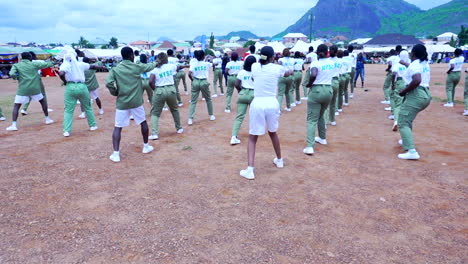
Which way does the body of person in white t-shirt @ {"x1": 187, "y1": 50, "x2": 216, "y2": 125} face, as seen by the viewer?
away from the camera

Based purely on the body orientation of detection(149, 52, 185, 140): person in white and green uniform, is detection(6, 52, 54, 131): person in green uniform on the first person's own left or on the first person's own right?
on the first person's own left

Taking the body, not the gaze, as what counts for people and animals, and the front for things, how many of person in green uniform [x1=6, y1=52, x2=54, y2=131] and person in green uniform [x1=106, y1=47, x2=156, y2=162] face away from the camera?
2

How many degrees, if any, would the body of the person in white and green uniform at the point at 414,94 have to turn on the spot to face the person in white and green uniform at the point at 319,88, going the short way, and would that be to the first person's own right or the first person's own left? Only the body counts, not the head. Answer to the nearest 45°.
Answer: approximately 45° to the first person's own left

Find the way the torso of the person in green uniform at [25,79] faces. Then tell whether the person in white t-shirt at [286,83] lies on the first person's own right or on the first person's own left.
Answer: on the first person's own right

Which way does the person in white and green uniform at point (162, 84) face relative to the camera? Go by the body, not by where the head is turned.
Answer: away from the camera

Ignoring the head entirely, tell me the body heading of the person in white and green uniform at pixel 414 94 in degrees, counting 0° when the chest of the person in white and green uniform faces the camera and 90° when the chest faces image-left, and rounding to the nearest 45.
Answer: approximately 135°

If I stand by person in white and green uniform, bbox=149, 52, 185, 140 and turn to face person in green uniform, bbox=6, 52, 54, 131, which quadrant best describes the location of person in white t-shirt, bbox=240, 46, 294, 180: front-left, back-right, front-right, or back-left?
back-left

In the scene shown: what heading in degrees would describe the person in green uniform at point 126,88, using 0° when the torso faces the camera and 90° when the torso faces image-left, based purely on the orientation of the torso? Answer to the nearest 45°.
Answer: approximately 180°

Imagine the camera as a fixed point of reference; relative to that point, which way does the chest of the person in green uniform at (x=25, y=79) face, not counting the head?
away from the camera

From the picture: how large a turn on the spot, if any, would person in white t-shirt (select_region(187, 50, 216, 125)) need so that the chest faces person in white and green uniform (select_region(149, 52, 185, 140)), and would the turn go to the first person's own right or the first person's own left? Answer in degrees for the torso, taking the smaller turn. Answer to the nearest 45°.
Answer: approximately 135° to the first person's own left
